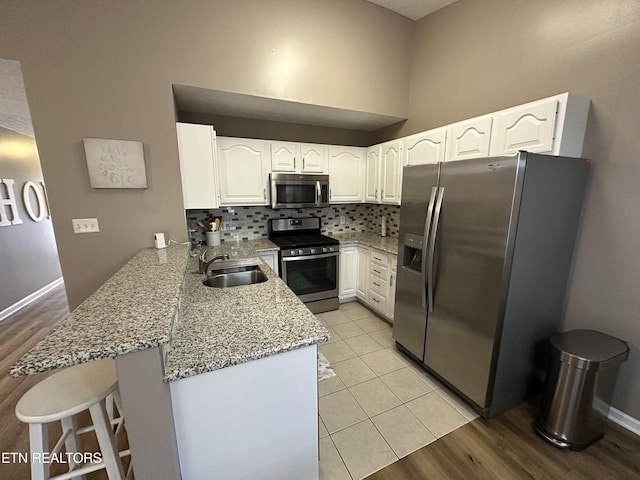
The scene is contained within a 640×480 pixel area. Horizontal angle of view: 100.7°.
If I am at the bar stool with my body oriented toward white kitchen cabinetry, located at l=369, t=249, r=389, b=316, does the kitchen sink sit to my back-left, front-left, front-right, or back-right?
front-left

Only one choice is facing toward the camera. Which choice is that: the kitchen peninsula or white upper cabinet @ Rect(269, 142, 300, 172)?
the white upper cabinet

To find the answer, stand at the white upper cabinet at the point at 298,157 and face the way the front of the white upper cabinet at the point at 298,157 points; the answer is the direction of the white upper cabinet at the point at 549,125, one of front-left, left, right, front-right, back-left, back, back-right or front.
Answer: front-left

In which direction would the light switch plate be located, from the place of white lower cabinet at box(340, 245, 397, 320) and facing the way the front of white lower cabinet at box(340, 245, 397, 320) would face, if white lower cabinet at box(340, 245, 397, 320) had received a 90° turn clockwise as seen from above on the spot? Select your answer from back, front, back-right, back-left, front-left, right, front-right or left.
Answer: left

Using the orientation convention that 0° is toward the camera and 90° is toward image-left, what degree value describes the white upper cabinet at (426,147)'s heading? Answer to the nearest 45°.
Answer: approximately 45°

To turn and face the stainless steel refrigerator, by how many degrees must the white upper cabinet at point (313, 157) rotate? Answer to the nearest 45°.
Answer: approximately 45° to its left

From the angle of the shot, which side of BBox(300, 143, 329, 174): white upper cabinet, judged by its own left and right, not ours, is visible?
front

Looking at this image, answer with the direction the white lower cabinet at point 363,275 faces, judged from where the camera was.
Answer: facing the viewer and to the left of the viewer

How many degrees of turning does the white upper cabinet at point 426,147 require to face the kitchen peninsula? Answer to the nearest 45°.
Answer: approximately 45° to its left

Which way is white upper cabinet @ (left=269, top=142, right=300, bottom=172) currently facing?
toward the camera

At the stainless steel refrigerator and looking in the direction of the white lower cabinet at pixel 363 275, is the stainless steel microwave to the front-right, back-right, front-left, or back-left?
front-left
